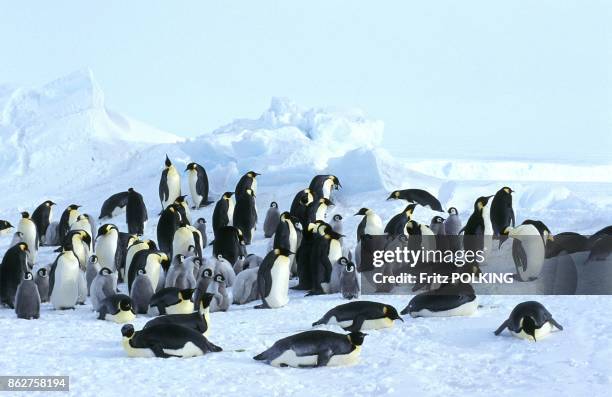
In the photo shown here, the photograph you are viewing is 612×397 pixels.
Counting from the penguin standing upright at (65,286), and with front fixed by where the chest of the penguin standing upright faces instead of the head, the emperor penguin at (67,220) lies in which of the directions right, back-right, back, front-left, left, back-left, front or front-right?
back

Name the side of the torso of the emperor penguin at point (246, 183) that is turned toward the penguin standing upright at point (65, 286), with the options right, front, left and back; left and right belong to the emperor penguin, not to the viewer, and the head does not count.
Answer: right

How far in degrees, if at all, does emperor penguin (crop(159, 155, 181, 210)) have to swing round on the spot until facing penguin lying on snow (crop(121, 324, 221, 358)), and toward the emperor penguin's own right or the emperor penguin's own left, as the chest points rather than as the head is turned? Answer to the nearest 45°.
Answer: approximately 45° to the emperor penguin's own right

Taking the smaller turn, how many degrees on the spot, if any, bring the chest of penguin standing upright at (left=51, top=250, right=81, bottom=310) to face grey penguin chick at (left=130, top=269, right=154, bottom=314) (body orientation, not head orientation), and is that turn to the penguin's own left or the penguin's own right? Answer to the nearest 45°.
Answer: approximately 45° to the penguin's own left

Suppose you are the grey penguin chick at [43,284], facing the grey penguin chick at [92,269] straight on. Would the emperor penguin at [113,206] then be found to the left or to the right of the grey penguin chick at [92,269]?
left

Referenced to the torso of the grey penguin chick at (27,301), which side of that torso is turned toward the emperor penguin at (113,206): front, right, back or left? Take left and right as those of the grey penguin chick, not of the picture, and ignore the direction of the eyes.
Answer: back
